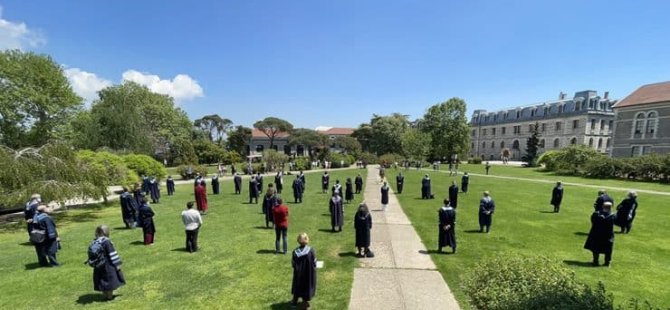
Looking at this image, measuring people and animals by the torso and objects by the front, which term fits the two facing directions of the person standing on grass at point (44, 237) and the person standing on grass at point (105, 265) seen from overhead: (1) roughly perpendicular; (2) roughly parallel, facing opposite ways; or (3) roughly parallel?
roughly parallel

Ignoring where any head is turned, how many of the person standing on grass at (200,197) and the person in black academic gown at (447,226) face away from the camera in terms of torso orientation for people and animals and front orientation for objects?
2

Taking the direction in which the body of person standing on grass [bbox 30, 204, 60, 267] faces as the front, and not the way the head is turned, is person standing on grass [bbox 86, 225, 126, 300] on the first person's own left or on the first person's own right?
on the first person's own right

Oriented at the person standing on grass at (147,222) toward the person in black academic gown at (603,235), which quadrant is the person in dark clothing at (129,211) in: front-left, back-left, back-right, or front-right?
back-left

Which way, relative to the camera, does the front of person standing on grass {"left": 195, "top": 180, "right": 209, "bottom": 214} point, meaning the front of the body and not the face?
away from the camera

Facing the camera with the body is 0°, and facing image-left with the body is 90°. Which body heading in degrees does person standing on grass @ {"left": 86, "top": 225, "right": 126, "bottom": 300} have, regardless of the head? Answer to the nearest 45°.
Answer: approximately 225°

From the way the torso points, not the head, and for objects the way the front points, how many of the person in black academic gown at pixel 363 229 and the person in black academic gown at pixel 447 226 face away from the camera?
2

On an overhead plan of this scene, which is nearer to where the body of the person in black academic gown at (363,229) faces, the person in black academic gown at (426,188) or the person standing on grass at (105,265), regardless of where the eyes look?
the person in black academic gown

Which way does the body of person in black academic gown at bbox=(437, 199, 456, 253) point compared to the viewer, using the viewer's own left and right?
facing away from the viewer

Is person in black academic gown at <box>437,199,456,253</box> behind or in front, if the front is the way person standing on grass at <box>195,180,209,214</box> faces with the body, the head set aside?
behind

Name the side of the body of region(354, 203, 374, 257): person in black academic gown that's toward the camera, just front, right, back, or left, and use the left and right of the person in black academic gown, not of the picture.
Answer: back
